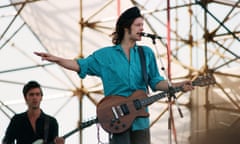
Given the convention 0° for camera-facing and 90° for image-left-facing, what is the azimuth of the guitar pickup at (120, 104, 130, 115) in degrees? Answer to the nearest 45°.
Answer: approximately 0°
